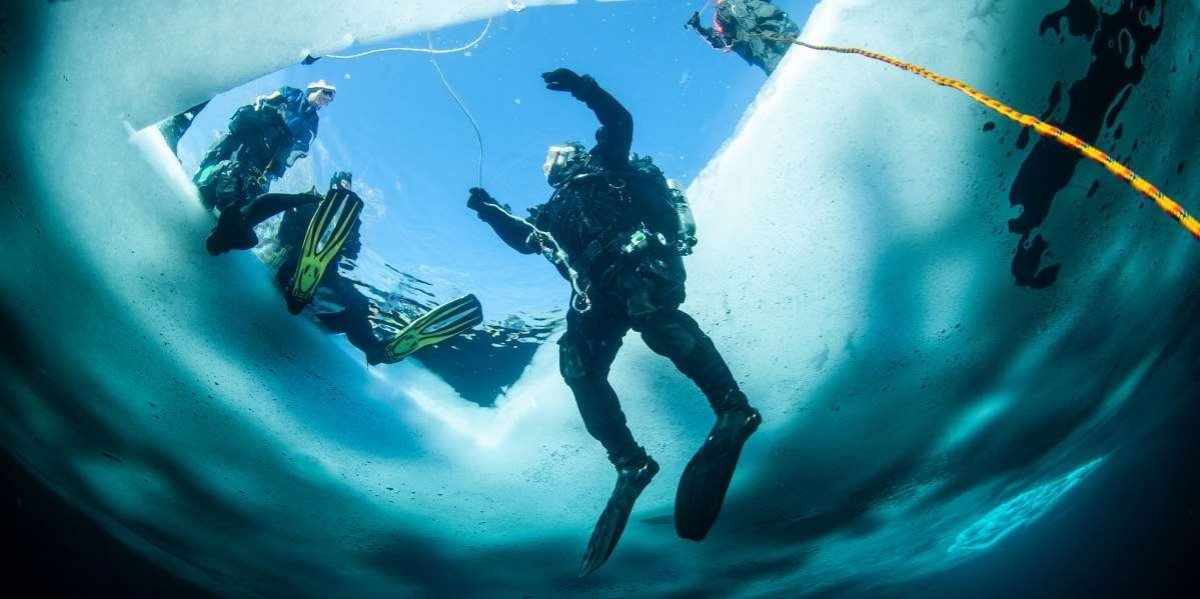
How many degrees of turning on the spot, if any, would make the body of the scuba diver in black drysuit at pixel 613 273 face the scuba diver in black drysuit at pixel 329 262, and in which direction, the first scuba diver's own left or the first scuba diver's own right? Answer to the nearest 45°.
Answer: approximately 45° to the first scuba diver's own right

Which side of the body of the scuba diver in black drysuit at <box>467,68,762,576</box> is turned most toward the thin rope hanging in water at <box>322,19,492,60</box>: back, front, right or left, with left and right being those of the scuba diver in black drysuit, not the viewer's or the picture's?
front

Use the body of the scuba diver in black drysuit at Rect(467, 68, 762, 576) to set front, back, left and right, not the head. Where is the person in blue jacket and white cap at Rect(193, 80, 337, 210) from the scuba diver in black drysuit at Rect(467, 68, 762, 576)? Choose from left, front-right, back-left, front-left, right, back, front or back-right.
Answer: front-right

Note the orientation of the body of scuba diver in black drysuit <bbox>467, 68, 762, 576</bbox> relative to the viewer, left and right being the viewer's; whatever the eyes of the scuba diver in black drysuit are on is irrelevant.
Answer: facing the viewer and to the left of the viewer
